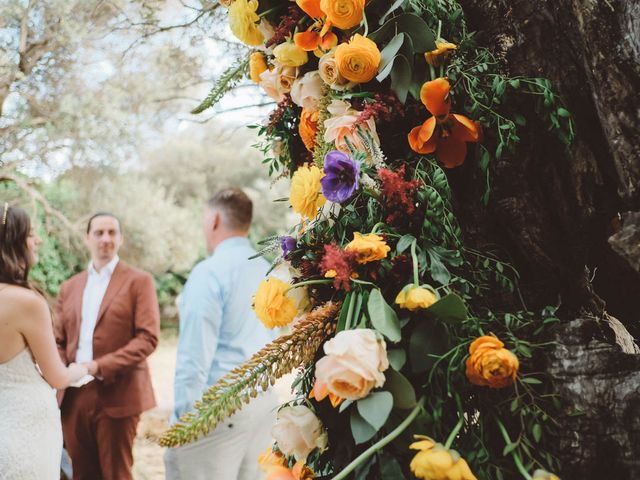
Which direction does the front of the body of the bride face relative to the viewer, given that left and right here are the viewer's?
facing away from the viewer and to the right of the viewer

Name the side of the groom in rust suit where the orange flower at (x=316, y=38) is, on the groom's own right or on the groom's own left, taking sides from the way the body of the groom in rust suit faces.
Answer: on the groom's own left

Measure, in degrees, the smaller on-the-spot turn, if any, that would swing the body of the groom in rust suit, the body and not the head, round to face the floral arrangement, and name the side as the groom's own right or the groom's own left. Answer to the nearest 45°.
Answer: approximately 45° to the groom's own left

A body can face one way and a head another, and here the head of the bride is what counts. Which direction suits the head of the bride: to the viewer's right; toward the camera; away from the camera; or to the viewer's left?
to the viewer's right

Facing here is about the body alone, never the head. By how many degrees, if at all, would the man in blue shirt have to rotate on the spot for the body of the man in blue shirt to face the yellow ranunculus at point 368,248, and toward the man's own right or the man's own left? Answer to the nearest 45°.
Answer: approximately 135° to the man's own left

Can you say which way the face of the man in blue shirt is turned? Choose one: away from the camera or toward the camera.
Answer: away from the camera

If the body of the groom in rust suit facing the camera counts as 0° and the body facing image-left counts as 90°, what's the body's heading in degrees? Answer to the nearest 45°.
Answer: approximately 45°

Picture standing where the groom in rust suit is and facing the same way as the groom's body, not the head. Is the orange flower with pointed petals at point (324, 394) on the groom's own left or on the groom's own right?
on the groom's own left

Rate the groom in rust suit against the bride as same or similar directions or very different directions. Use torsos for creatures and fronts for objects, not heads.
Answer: very different directions

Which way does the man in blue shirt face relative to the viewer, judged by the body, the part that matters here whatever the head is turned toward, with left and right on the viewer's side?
facing away from the viewer and to the left of the viewer

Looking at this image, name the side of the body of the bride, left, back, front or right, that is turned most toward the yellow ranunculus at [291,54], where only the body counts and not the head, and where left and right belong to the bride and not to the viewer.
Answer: right

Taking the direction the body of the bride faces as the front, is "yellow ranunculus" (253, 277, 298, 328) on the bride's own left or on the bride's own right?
on the bride's own right

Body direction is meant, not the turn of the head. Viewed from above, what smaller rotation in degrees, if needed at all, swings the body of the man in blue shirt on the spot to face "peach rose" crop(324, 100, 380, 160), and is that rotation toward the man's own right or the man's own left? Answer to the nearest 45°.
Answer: approximately 135° to the man's own left
